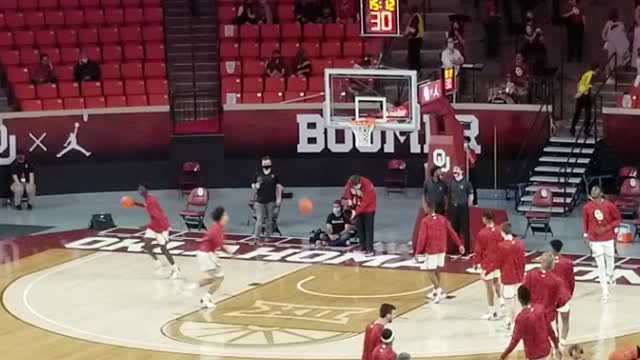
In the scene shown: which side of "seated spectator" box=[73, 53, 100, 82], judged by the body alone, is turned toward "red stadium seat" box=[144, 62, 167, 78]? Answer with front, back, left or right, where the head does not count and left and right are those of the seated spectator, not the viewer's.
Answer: left

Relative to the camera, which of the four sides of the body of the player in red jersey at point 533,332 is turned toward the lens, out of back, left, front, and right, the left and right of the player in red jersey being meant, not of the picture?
back

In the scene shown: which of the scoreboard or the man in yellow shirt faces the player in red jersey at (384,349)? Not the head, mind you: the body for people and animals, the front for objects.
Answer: the scoreboard

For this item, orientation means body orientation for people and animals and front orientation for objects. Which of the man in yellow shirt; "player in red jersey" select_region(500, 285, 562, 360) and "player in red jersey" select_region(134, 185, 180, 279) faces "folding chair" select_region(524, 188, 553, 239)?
"player in red jersey" select_region(500, 285, 562, 360)

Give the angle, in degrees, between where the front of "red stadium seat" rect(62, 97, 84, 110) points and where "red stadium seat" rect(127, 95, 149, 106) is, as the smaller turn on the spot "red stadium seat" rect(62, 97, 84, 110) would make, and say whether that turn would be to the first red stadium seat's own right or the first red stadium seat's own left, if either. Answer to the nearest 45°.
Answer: approximately 90° to the first red stadium seat's own left

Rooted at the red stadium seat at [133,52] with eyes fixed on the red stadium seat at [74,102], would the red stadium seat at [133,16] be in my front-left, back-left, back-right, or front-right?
back-right

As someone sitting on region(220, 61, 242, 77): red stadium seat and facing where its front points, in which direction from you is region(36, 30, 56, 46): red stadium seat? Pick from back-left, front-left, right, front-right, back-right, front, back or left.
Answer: right

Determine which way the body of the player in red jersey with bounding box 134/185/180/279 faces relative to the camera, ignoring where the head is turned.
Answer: to the viewer's left

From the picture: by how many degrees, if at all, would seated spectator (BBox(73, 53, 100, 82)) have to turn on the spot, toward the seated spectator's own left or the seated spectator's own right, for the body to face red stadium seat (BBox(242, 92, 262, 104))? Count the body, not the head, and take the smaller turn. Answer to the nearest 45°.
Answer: approximately 90° to the seated spectator's own left
